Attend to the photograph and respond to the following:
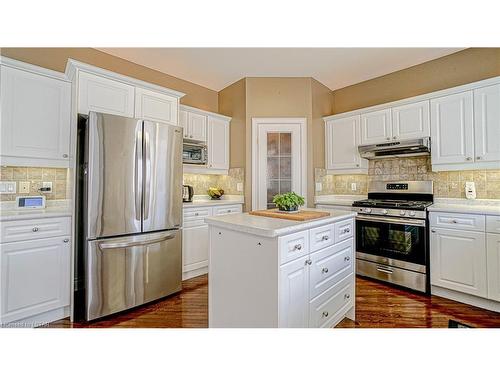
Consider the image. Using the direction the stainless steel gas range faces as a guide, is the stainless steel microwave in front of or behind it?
in front

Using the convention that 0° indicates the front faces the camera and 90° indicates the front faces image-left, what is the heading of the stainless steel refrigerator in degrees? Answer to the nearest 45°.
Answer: approximately 315°

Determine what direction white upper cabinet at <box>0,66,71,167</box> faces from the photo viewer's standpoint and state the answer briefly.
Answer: facing the viewer and to the right of the viewer

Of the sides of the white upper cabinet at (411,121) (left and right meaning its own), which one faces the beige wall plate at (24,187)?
front

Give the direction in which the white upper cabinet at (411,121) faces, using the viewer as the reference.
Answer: facing the viewer and to the left of the viewer

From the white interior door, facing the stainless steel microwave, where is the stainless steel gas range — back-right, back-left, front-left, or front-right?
back-left

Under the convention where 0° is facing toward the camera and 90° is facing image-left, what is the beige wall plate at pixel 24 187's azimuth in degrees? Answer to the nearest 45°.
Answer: approximately 0°

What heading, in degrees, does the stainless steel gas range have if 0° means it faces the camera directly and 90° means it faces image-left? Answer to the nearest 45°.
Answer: approximately 45°

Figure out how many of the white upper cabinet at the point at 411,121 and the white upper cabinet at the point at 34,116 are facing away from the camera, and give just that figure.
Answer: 0
